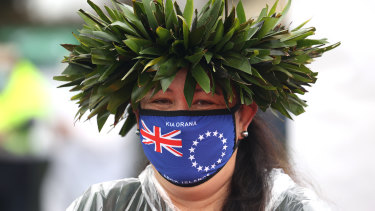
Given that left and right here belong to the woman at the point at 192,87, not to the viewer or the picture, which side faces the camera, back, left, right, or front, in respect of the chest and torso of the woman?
front
